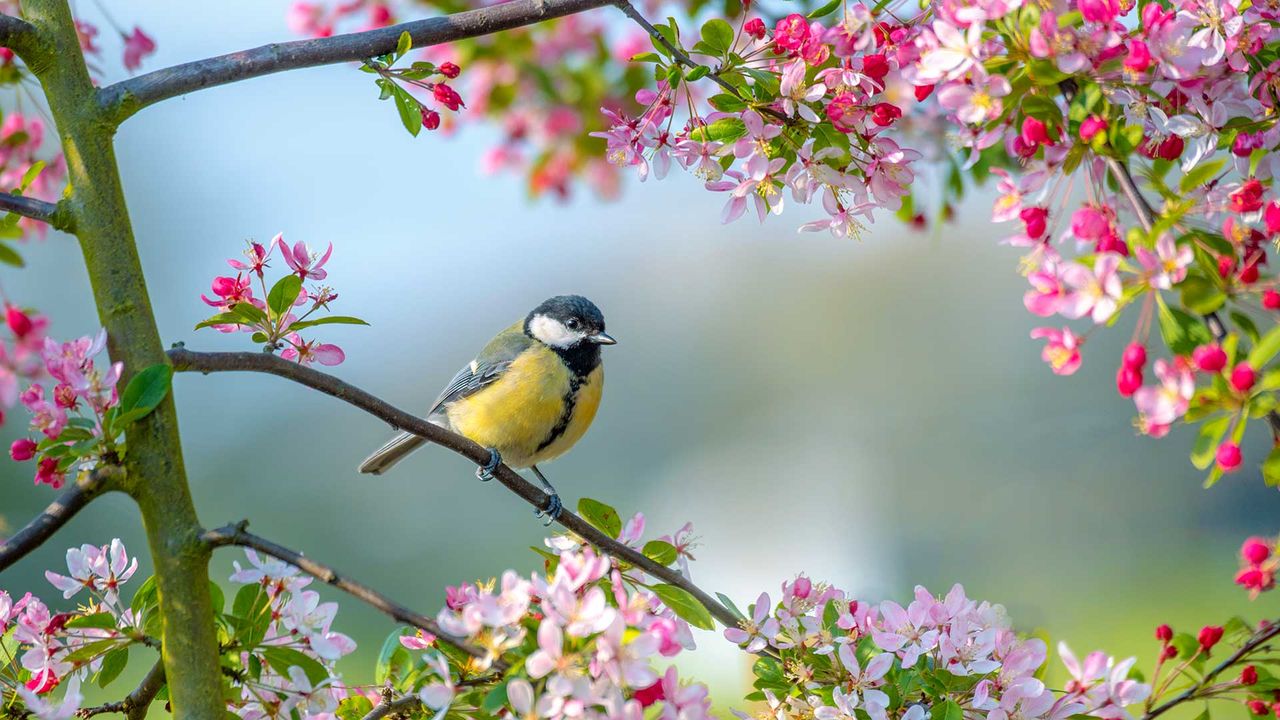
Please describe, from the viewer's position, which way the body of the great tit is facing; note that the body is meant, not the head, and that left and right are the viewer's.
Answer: facing the viewer and to the right of the viewer
